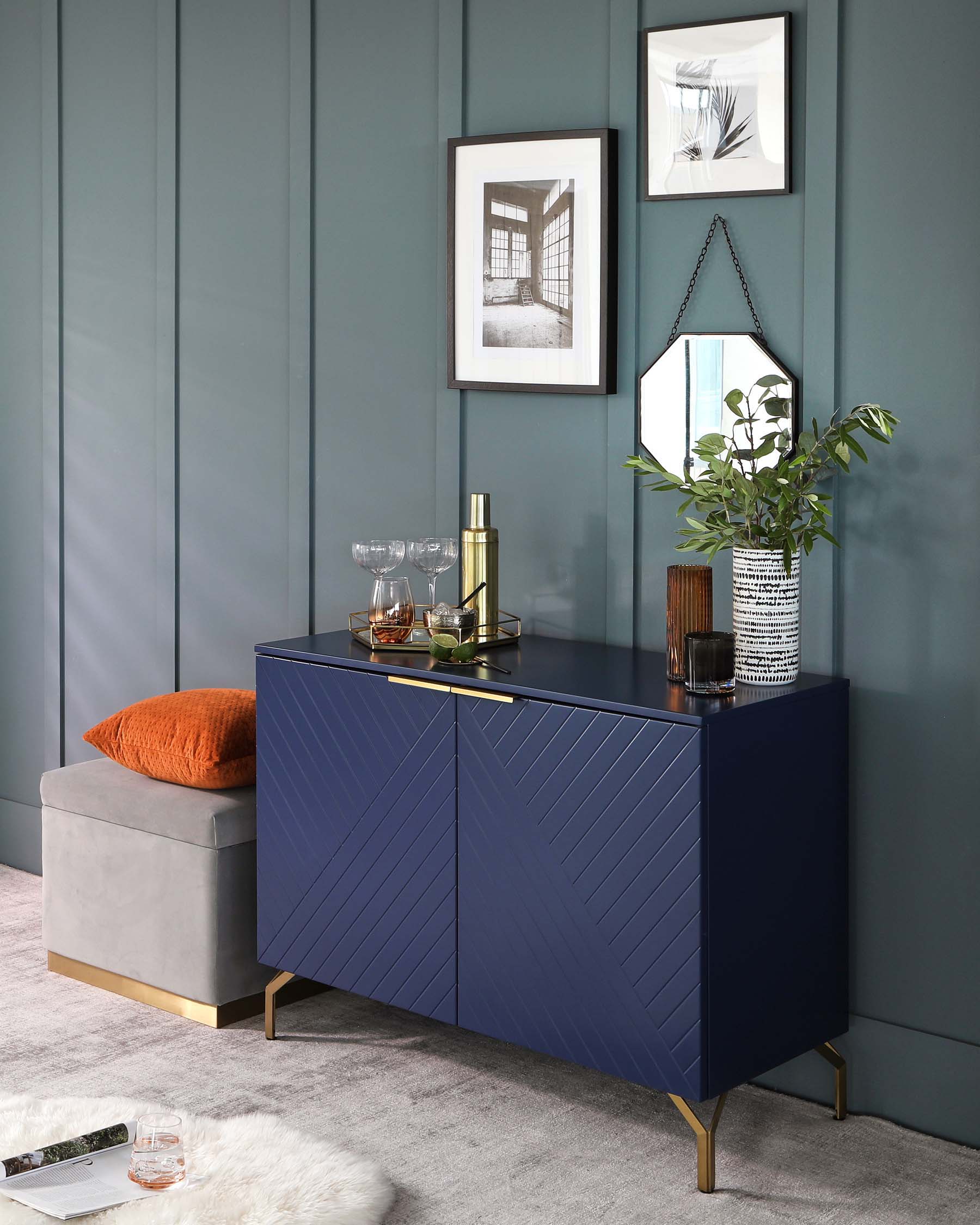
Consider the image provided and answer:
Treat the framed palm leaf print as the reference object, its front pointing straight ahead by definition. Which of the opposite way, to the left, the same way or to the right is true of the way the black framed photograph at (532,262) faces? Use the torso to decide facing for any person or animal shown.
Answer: the same way

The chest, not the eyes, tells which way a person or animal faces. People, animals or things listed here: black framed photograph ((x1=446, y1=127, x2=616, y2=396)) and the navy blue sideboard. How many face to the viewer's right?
0

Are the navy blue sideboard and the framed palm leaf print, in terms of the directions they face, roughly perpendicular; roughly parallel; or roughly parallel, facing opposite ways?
roughly parallel

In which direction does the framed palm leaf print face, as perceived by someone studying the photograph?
facing the viewer and to the left of the viewer

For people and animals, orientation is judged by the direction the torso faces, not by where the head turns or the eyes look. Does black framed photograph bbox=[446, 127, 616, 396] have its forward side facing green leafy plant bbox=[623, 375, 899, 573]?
no

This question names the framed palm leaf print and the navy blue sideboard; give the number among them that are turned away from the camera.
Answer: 0

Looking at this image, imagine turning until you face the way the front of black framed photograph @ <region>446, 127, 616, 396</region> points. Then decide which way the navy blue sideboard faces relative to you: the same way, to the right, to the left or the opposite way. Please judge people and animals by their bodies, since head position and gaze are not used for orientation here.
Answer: the same way

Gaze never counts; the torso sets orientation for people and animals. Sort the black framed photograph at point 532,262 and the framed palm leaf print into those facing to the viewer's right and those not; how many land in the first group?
0
